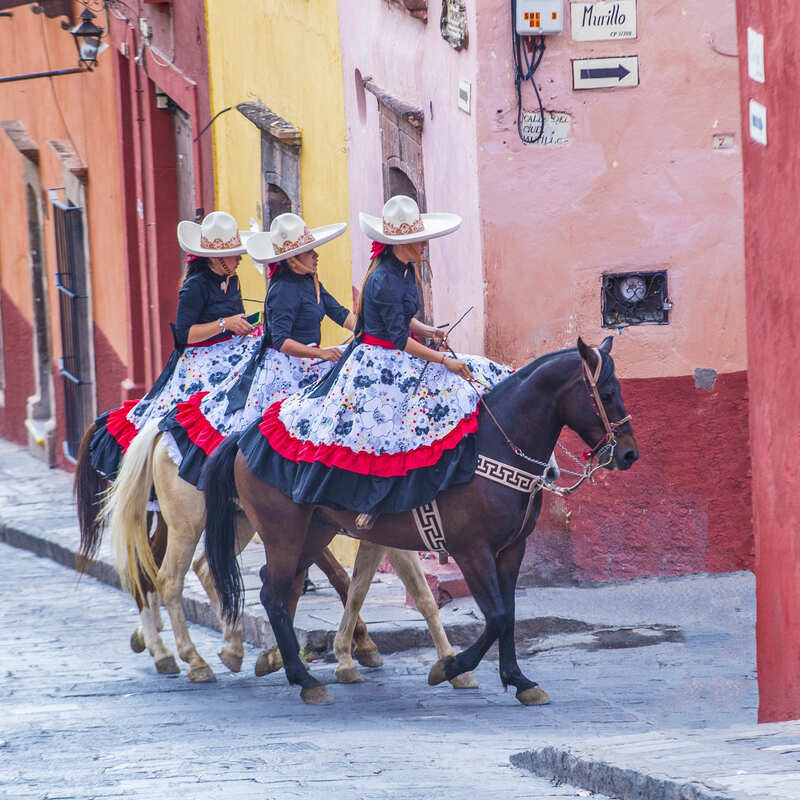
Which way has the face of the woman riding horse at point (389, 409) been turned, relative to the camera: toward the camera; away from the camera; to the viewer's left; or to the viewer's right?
to the viewer's right

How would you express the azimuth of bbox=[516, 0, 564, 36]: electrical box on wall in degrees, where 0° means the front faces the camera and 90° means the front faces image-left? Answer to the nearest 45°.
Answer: approximately 0°

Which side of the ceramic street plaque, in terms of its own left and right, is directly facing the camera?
front

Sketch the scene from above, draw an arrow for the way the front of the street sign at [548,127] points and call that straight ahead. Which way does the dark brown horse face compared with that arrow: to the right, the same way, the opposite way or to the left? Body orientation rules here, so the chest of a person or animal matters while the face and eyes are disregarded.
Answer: to the left

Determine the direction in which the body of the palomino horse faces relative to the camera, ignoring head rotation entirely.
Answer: to the viewer's right

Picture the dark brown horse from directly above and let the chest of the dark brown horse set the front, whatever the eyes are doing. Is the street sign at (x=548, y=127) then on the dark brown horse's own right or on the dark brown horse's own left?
on the dark brown horse's own left

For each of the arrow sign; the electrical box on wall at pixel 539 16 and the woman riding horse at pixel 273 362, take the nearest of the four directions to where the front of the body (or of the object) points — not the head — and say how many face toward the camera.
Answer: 2

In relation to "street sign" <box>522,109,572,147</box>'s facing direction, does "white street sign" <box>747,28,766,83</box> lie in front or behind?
in front

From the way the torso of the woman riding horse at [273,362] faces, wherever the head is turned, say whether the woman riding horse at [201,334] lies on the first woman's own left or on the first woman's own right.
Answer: on the first woman's own left

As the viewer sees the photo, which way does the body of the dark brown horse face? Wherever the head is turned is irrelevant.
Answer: to the viewer's right

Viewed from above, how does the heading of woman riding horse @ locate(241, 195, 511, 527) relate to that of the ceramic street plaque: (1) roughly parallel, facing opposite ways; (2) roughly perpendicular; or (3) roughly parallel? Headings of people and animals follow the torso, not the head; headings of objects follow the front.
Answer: roughly perpendicular

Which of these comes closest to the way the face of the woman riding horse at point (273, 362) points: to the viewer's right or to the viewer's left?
to the viewer's right
